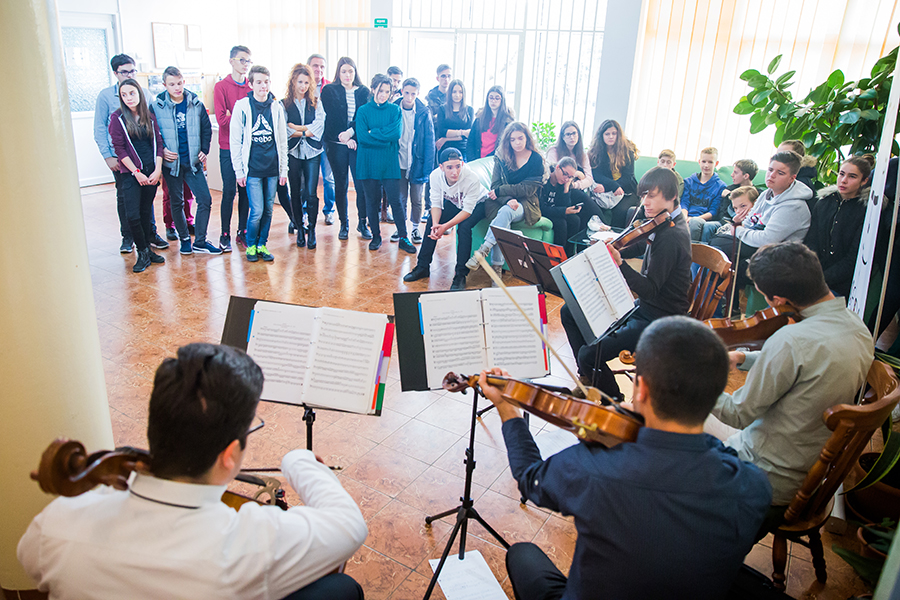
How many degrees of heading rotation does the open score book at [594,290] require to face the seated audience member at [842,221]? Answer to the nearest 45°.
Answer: approximately 90° to its left

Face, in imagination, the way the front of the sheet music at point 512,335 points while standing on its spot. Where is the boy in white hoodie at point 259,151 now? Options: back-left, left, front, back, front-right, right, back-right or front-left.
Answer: back-right

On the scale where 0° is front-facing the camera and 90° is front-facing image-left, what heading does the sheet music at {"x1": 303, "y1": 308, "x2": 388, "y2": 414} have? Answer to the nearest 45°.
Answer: approximately 0°

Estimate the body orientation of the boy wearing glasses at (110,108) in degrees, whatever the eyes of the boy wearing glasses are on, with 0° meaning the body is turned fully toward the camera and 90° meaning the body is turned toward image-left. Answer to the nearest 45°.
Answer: approximately 315°

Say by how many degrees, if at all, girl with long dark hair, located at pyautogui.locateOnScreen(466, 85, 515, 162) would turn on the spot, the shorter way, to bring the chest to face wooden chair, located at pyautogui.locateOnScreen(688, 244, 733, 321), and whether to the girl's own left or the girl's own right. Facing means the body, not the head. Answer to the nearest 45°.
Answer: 0° — they already face it

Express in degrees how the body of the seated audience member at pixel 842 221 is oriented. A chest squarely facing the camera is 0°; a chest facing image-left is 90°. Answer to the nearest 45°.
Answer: approximately 45°

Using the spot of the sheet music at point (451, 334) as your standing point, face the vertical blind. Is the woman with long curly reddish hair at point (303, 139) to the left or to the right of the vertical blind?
left
